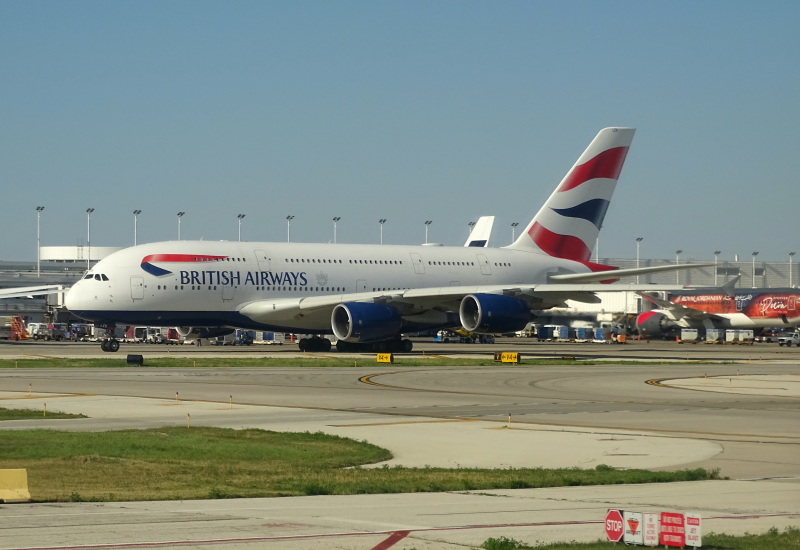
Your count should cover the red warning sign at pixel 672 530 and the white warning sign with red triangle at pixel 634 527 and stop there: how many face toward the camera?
2

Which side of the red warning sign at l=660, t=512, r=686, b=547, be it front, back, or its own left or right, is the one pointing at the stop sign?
right

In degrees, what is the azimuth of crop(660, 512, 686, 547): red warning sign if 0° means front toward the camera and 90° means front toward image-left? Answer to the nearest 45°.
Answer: approximately 0°
